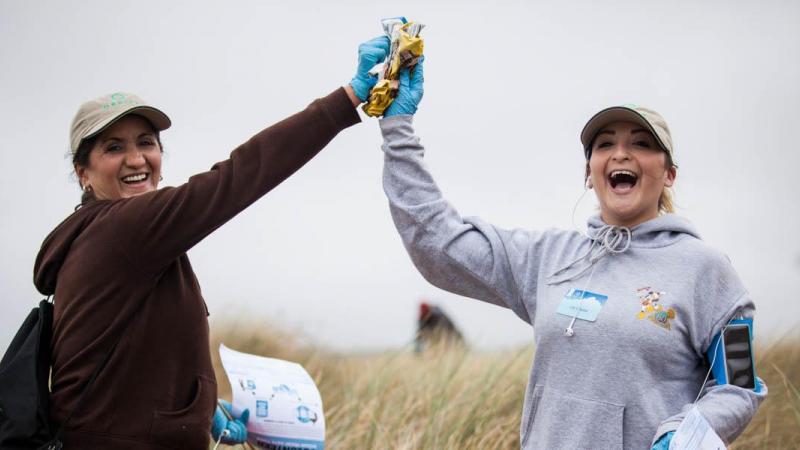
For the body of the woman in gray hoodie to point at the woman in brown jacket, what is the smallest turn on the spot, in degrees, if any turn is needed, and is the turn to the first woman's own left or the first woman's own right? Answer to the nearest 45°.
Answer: approximately 45° to the first woman's own right

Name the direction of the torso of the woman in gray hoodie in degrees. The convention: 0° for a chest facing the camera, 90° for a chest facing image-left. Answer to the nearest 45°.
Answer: approximately 45°

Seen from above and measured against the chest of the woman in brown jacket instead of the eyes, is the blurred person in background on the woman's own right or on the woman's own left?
on the woman's own left

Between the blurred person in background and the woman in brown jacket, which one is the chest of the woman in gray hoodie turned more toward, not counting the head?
the woman in brown jacket

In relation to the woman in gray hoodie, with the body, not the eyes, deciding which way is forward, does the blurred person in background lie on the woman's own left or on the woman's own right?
on the woman's own right

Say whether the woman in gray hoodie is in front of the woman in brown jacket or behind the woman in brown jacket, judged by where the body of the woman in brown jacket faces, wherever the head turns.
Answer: in front

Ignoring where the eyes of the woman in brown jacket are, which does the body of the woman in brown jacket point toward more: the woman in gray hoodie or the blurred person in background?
the woman in gray hoodie
